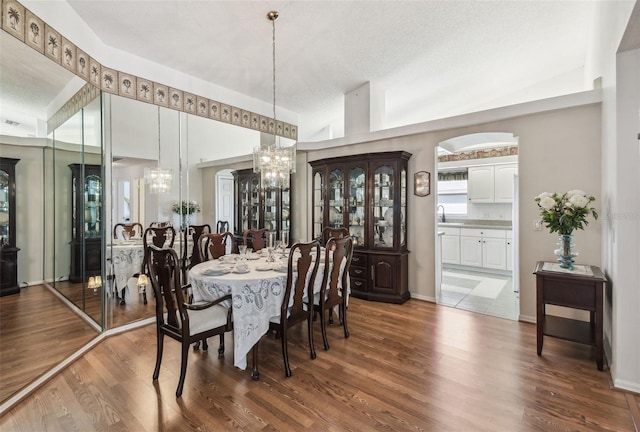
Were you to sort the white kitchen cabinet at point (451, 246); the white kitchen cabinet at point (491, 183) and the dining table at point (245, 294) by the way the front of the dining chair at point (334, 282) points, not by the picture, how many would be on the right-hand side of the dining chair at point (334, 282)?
2

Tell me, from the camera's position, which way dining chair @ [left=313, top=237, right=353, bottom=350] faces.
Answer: facing away from the viewer and to the left of the viewer

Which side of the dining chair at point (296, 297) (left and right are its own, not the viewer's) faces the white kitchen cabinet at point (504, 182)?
right

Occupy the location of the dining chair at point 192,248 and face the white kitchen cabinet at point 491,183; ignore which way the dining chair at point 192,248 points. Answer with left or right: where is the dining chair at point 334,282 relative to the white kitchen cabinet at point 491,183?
right

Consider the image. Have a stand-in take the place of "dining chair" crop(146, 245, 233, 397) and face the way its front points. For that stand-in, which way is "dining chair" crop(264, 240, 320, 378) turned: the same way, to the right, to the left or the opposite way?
to the left

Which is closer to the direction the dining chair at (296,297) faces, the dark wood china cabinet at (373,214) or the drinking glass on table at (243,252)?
the drinking glass on table

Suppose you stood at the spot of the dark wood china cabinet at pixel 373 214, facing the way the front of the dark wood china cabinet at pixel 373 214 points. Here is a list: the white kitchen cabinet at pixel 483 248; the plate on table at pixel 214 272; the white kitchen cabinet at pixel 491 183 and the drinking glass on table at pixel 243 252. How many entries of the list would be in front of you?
2

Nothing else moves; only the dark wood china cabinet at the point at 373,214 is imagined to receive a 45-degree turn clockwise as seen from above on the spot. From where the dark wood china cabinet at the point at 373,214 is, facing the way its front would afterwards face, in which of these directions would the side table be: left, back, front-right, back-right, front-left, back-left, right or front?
back-left

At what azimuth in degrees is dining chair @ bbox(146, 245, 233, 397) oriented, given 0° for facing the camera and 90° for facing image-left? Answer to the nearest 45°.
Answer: approximately 225°

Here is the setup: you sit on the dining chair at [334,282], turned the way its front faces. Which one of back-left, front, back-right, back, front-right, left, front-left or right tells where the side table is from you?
back-right
